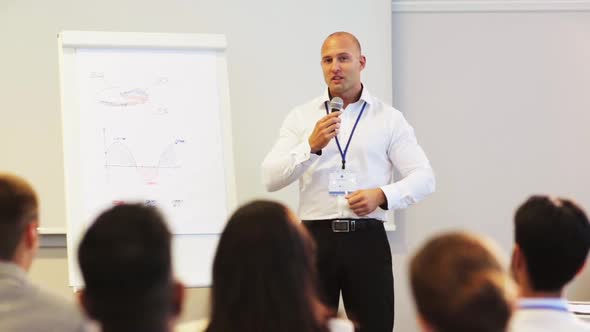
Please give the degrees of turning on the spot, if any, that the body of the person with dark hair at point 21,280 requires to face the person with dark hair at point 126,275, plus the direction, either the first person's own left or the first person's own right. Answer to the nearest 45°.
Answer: approximately 135° to the first person's own right

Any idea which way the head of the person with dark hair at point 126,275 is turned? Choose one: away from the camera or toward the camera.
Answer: away from the camera

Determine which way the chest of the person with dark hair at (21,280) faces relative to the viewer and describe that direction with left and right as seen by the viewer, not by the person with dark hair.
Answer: facing away from the viewer and to the right of the viewer

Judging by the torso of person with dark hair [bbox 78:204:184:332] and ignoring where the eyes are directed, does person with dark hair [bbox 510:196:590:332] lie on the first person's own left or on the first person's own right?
on the first person's own right

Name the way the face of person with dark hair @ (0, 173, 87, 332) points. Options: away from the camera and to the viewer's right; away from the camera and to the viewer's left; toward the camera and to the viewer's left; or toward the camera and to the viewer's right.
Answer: away from the camera and to the viewer's right

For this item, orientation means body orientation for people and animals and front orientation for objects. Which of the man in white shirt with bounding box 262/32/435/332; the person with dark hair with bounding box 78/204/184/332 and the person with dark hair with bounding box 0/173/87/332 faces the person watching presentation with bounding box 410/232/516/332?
the man in white shirt

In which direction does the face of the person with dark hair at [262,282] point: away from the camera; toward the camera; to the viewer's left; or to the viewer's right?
away from the camera

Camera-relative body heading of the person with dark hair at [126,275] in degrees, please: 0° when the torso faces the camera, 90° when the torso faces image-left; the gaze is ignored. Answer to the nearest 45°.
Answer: approximately 180°

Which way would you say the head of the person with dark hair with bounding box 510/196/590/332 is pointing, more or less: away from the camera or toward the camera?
away from the camera

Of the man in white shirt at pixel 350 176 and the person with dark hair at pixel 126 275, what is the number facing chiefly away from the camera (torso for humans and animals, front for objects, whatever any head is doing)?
1

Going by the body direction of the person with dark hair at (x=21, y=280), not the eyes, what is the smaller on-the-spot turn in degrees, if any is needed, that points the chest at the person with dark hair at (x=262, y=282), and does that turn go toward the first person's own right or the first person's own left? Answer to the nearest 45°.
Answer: approximately 90° to the first person's own right
